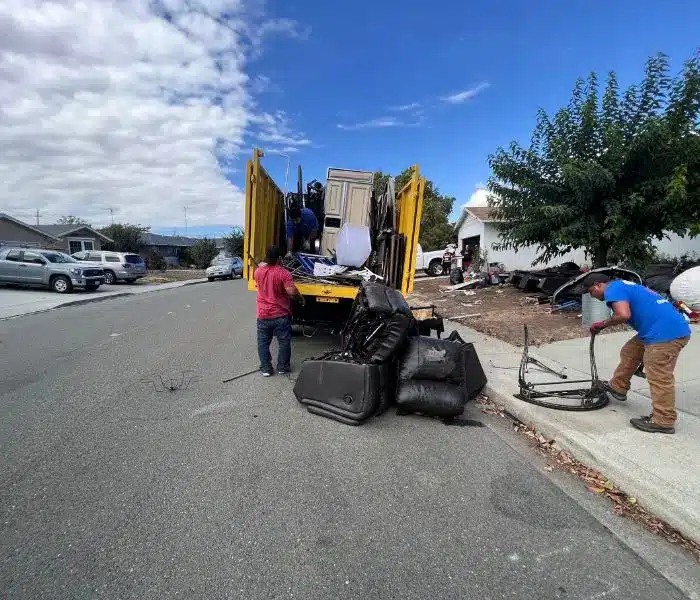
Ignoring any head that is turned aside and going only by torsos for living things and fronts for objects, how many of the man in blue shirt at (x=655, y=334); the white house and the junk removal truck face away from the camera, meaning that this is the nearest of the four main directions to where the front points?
1

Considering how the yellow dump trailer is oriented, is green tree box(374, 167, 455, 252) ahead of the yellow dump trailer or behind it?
ahead

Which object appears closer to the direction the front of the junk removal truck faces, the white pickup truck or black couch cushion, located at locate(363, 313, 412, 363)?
the white pickup truck

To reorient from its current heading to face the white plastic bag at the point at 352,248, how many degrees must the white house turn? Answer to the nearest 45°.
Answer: approximately 45° to its left

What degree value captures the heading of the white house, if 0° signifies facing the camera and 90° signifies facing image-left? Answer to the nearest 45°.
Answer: approximately 45°

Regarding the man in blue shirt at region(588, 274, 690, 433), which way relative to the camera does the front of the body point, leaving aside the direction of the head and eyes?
to the viewer's left

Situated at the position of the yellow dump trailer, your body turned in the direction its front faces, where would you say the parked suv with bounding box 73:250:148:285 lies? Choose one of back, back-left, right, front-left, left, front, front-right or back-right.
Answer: front-left

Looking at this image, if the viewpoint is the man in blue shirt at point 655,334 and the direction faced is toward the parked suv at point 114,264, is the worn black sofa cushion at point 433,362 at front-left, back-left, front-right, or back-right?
front-left

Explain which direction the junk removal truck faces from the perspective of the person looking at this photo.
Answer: facing away from the viewer

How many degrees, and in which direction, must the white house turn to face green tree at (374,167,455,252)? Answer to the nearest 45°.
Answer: approximately 90° to its right

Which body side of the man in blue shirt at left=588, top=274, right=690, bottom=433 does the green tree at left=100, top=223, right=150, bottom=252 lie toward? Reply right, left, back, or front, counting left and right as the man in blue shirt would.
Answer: front

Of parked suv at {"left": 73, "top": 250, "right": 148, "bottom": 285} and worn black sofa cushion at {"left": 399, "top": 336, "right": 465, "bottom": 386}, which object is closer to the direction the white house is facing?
the parked suv

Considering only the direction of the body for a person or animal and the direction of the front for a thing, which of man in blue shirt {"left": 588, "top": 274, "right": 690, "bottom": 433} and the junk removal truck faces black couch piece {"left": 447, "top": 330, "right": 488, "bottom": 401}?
the man in blue shirt

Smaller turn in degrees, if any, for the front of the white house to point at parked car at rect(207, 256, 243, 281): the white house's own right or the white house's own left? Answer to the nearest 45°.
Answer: approximately 45° to the white house's own right

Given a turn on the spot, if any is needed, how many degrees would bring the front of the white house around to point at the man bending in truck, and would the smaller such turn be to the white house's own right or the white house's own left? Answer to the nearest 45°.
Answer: approximately 45° to the white house's own left

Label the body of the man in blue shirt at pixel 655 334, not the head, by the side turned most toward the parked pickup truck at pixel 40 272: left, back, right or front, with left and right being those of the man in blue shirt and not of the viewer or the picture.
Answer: front

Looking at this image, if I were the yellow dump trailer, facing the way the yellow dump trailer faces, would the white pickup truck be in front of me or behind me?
in front

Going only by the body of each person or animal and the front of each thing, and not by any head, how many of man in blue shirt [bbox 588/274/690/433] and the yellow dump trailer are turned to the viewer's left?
1

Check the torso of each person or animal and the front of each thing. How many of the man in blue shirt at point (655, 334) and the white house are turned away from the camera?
0
